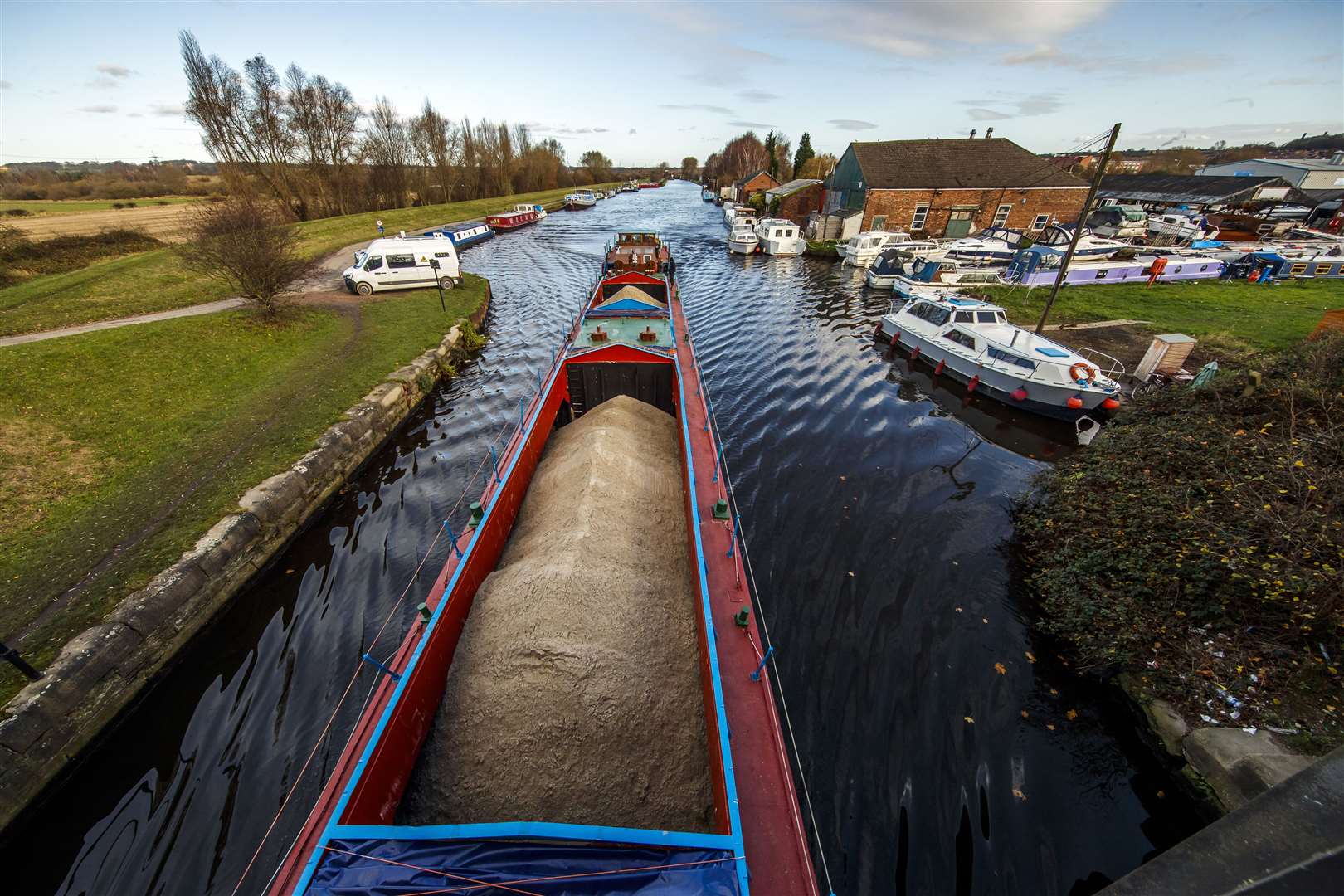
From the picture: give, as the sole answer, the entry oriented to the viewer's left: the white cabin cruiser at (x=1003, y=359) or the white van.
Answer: the white van

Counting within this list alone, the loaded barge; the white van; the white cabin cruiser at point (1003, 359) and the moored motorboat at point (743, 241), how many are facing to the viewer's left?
1

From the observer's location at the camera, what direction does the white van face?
facing to the left of the viewer

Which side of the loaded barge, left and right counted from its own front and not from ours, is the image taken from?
front

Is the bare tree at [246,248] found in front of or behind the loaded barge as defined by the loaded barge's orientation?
behind

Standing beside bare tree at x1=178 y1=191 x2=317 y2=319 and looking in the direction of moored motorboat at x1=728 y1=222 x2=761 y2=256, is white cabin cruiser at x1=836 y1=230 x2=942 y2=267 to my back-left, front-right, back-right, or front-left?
front-right

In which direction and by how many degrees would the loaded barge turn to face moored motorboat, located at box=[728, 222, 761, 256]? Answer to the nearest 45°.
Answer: approximately 135° to its left

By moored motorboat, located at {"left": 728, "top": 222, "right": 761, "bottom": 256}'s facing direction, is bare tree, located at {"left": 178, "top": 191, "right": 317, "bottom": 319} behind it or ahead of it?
ahead

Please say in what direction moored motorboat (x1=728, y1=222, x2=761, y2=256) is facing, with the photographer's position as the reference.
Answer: facing the viewer

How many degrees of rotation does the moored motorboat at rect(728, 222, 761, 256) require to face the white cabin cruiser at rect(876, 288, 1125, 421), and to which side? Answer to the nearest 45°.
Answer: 0° — it already faces it

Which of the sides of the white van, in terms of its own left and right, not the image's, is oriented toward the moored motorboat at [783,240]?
back

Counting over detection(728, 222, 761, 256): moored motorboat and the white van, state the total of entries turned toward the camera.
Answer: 1

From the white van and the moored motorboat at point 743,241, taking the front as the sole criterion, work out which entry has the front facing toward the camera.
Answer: the moored motorboat
